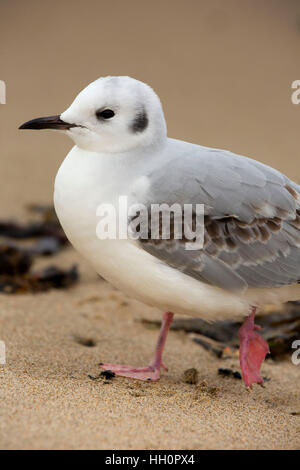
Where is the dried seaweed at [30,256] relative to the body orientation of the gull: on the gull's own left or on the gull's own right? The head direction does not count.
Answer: on the gull's own right

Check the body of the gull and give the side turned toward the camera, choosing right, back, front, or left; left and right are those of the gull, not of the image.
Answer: left
